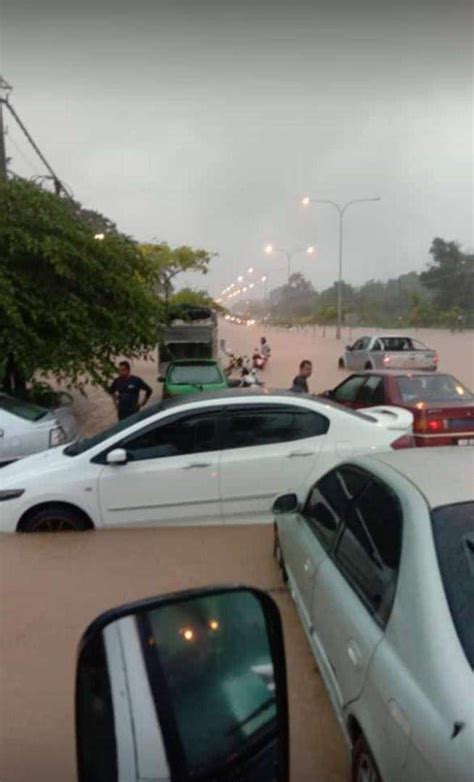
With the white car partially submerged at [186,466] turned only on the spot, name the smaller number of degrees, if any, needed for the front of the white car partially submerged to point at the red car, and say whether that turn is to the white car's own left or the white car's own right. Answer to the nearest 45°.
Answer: approximately 135° to the white car's own right

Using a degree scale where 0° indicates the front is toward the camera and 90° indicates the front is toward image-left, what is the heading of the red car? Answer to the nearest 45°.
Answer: approximately 135°

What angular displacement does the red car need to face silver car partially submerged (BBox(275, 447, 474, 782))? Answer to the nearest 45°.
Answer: approximately 135° to its left

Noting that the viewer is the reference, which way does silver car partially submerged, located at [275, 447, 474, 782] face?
facing away from the viewer and to the left of the viewer

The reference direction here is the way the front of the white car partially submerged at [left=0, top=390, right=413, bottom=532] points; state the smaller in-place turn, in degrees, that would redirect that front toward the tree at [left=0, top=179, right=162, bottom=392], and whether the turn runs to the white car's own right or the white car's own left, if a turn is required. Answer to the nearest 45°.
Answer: approximately 90° to the white car's own right

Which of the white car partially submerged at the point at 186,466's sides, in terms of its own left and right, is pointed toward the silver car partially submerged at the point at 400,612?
left

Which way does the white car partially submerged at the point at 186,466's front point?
to the viewer's left

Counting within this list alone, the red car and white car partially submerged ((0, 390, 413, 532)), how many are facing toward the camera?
0

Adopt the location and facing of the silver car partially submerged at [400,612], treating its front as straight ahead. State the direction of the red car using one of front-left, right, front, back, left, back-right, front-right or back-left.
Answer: front-right
